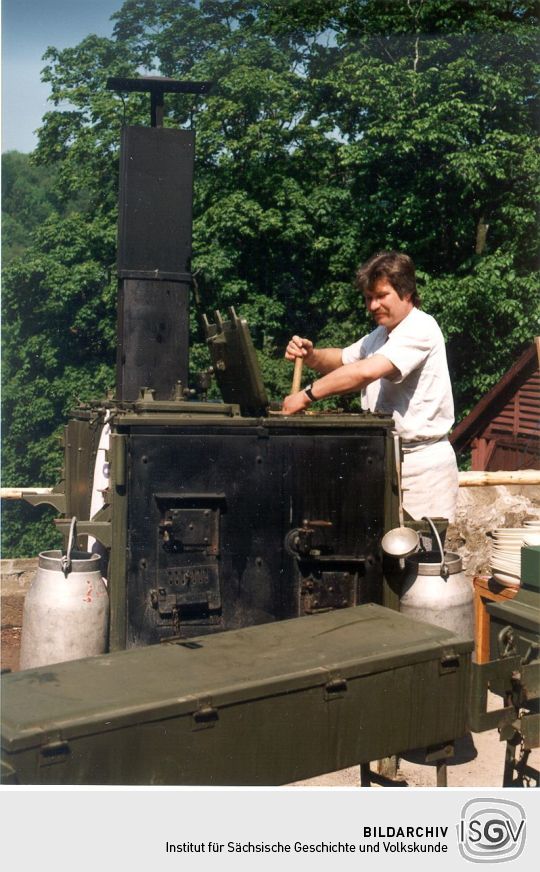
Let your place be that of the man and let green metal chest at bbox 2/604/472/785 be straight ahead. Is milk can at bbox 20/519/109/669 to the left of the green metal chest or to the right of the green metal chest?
right

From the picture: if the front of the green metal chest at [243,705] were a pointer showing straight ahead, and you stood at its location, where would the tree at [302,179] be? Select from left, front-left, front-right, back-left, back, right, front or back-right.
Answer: back-left

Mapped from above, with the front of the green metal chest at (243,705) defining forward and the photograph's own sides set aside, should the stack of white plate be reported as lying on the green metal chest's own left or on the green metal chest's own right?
on the green metal chest's own left

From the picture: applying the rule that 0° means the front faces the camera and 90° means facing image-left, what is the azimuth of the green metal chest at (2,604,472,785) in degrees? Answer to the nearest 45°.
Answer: approximately 315°

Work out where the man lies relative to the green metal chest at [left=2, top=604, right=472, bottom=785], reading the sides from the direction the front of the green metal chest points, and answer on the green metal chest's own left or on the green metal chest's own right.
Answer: on the green metal chest's own left

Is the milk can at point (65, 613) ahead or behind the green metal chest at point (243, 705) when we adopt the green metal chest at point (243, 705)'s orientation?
behind
